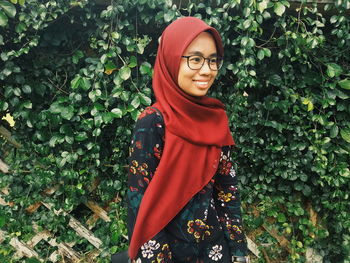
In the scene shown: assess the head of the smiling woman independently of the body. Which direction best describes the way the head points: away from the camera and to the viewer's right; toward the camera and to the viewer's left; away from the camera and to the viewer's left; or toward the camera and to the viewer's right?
toward the camera and to the viewer's right

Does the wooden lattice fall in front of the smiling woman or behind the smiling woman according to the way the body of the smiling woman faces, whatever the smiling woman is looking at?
behind
